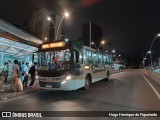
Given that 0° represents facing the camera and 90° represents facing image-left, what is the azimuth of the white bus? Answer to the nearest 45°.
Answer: approximately 45°
